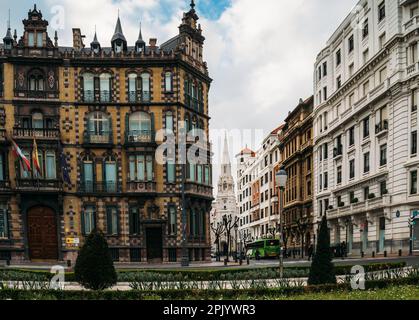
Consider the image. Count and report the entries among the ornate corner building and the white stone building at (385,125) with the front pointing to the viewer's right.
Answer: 0

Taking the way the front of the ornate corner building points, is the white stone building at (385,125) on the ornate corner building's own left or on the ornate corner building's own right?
on the ornate corner building's own left

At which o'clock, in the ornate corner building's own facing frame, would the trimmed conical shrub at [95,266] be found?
The trimmed conical shrub is roughly at 12 o'clock from the ornate corner building.

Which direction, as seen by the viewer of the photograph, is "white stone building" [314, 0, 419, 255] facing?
facing the viewer and to the left of the viewer

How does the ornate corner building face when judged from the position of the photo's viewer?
facing the viewer

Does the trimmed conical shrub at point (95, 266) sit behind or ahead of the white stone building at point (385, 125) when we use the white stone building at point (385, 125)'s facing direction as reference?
ahead

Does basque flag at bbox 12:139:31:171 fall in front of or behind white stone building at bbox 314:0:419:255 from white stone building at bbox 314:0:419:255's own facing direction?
in front

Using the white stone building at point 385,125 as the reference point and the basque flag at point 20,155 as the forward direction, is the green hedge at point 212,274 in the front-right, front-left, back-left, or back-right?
front-left

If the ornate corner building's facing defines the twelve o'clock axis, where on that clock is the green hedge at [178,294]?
The green hedge is roughly at 12 o'clock from the ornate corner building.
